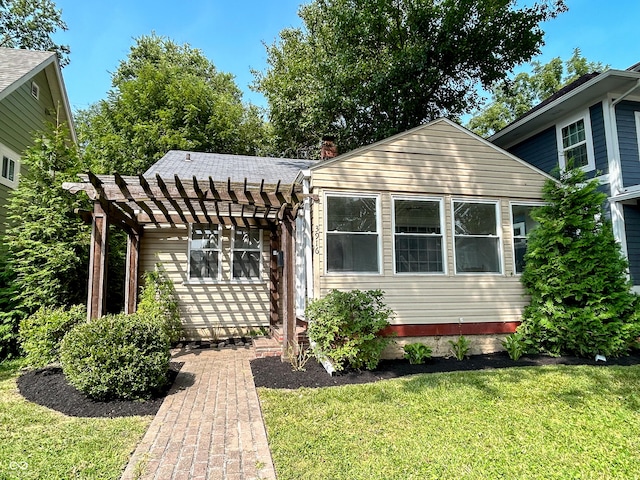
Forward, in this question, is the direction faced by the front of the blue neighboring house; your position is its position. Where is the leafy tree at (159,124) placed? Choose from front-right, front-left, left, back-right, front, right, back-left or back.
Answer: right

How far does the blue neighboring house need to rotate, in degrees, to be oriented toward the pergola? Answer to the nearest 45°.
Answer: approximately 45° to its right

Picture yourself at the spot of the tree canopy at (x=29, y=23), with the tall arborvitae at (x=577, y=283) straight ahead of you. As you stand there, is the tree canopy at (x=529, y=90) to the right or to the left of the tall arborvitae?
left

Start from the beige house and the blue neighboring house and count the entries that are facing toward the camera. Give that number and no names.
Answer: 2

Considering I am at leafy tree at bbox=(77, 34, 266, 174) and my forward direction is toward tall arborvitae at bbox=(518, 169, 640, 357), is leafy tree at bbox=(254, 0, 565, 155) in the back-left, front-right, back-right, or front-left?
front-left

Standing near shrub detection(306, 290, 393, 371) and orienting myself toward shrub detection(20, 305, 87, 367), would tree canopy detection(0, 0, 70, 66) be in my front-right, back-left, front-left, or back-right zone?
front-right

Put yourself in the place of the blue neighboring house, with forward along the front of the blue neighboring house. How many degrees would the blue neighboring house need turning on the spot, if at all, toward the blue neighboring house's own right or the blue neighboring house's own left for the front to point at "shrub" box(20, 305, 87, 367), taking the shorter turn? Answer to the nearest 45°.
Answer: approximately 45° to the blue neighboring house's own right

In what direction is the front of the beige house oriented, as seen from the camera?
facing the viewer

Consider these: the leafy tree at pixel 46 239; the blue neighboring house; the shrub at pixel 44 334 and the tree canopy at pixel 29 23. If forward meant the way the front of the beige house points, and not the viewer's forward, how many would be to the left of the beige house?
1

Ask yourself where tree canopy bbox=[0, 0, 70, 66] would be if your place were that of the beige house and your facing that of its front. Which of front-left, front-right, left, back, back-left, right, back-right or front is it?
back-right

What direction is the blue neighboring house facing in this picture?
toward the camera

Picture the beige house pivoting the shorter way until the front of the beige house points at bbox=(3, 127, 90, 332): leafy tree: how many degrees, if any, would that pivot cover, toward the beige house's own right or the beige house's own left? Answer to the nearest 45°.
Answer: approximately 90° to the beige house's own right

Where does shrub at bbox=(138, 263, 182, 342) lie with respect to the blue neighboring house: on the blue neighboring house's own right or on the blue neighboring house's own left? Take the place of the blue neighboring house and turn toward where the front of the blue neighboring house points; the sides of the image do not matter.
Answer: on the blue neighboring house's own right

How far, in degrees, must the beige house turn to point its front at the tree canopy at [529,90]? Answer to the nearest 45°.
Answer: approximately 135° to its left

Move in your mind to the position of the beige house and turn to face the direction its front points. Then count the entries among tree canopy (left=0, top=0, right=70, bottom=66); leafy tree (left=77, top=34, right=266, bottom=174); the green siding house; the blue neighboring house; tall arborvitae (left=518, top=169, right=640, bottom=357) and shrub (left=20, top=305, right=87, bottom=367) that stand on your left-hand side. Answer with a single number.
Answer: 2
